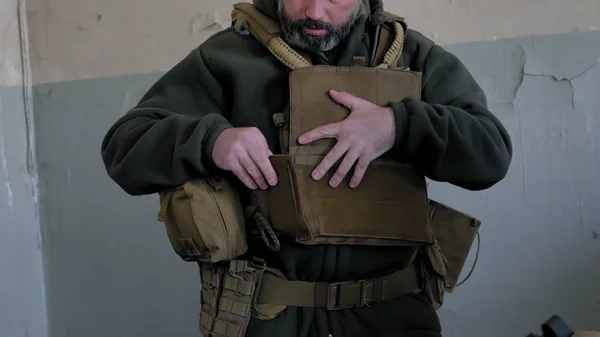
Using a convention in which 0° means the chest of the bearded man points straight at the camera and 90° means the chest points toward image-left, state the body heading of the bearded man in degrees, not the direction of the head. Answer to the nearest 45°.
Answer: approximately 0°
